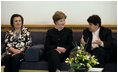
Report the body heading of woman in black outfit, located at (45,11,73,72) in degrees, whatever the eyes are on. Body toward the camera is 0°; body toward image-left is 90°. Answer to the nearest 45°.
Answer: approximately 0°

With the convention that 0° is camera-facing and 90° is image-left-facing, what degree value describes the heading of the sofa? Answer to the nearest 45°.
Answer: approximately 0°
